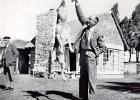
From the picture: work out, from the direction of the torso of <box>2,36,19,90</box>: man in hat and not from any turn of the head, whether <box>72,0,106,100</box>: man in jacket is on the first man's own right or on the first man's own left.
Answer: on the first man's own left

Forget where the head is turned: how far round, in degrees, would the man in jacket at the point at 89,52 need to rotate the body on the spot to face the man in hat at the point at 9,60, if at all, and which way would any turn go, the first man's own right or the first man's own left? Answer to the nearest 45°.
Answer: approximately 90° to the first man's own right

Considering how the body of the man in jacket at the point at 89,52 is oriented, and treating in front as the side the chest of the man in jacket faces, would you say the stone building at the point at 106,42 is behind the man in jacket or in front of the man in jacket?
behind

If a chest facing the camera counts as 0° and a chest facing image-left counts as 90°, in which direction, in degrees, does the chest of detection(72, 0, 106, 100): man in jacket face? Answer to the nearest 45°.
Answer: approximately 45°
